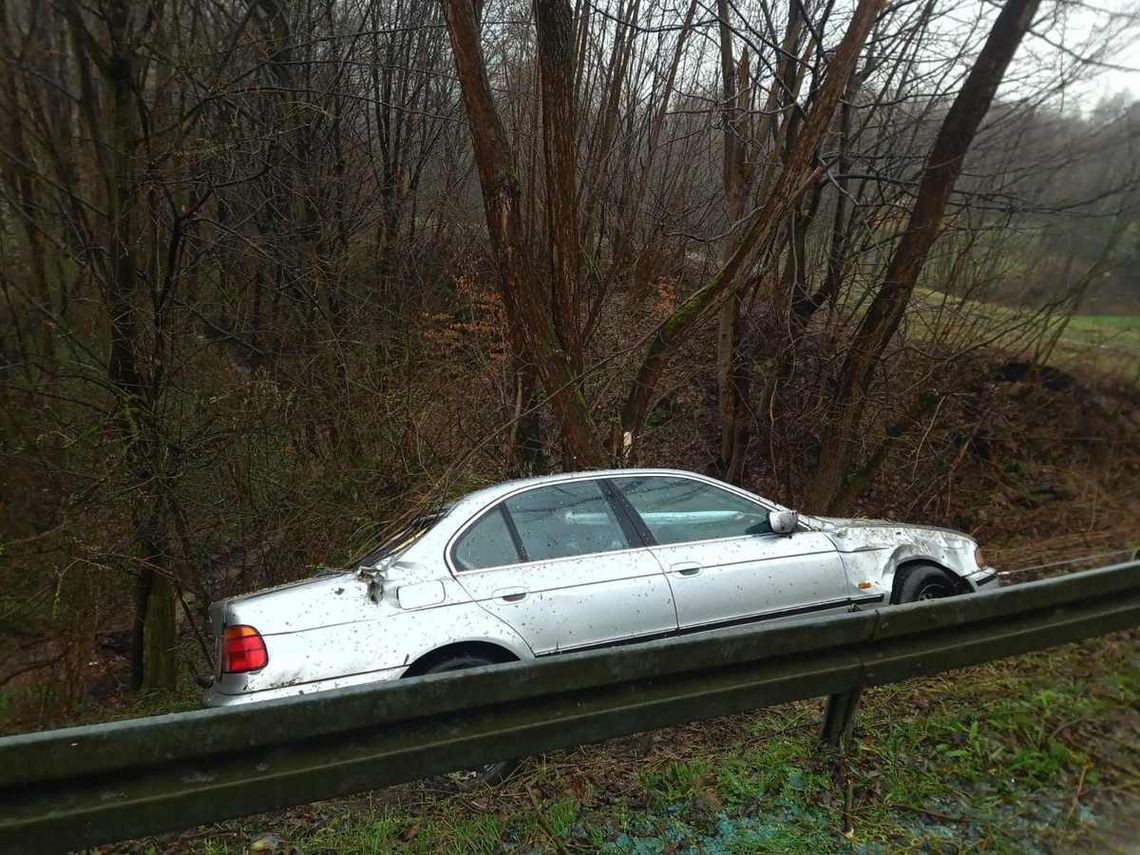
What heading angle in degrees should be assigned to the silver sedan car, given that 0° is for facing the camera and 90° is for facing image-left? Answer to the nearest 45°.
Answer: approximately 270°

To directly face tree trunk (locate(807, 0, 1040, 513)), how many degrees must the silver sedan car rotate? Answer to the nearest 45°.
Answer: approximately 45° to its left
